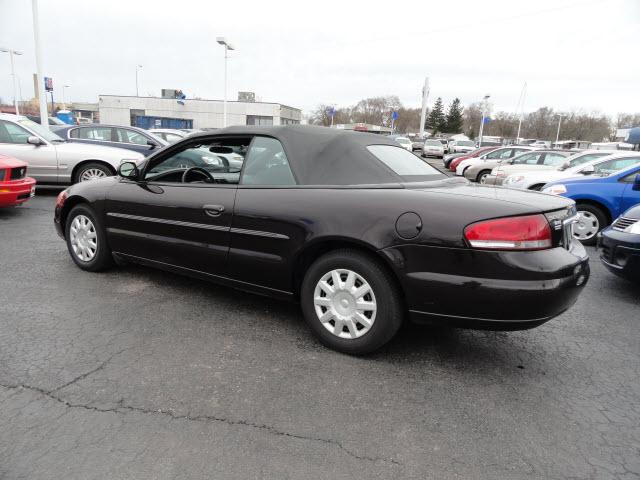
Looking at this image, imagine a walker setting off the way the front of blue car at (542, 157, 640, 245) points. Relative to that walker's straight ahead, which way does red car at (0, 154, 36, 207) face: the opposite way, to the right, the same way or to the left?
the opposite way

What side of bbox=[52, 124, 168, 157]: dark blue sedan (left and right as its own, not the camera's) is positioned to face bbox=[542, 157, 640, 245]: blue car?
front

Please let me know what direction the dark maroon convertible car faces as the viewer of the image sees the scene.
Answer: facing away from the viewer and to the left of the viewer

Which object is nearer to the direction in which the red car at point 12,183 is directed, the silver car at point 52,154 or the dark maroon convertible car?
the dark maroon convertible car

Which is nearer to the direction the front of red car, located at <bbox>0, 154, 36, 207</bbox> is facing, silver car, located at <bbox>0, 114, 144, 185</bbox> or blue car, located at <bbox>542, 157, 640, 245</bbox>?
the blue car

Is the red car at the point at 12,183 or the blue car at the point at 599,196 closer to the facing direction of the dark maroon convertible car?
the red car

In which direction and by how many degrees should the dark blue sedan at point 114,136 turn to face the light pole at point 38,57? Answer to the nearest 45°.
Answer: approximately 135° to its left

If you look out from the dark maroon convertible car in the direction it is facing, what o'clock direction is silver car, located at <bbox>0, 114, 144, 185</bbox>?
The silver car is roughly at 12 o'clock from the dark maroon convertible car.

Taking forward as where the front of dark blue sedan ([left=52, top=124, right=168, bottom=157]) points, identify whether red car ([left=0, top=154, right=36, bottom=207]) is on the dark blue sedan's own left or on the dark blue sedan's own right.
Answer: on the dark blue sedan's own right

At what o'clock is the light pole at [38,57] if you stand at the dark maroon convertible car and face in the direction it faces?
The light pole is roughly at 12 o'clock from the dark maroon convertible car.

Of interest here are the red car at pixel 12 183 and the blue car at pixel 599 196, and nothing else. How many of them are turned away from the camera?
0

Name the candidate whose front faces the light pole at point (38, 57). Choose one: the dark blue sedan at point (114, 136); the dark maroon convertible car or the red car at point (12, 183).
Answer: the dark maroon convertible car

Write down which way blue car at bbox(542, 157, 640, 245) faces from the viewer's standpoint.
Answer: facing the viewer and to the left of the viewer

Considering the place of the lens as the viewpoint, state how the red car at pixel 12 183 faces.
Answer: facing the viewer and to the right of the viewer

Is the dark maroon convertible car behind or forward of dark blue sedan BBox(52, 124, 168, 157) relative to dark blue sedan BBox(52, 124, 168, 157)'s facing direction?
forward

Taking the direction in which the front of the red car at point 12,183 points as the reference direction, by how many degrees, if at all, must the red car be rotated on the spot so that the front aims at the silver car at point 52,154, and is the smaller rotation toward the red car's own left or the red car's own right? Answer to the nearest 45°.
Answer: approximately 135° to the red car's own left
